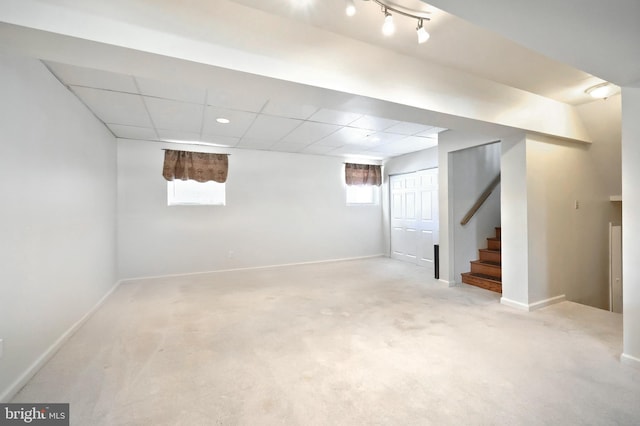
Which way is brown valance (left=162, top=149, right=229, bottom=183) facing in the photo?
toward the camera

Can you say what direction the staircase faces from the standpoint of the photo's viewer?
facing the viewer and to the left of the viewer

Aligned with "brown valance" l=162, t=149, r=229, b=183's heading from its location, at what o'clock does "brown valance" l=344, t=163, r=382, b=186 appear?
"brown valance" l=344, t=163, r=382, b=186 is roughly at 9 o'clock from "brown valance" l=162, t=149, r=229, b=183.

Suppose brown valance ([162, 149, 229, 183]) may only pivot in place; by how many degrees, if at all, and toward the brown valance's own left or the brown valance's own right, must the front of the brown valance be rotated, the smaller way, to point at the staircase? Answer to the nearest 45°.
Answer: approximately 45° to the brown valance's own left

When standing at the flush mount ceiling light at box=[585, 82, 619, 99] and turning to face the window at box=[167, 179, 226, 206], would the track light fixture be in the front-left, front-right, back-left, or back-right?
front-left

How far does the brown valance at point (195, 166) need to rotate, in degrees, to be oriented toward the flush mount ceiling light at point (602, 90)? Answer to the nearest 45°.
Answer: approximately 45° to its left

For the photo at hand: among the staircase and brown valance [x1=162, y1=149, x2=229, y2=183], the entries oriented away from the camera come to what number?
0

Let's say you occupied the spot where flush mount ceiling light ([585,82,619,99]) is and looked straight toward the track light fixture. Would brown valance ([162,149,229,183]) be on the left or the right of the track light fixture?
right

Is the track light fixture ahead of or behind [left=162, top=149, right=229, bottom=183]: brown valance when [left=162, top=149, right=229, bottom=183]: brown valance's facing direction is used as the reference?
ahead

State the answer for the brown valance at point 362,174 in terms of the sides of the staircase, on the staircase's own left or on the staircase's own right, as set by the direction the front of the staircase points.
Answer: on the staircase's own right
